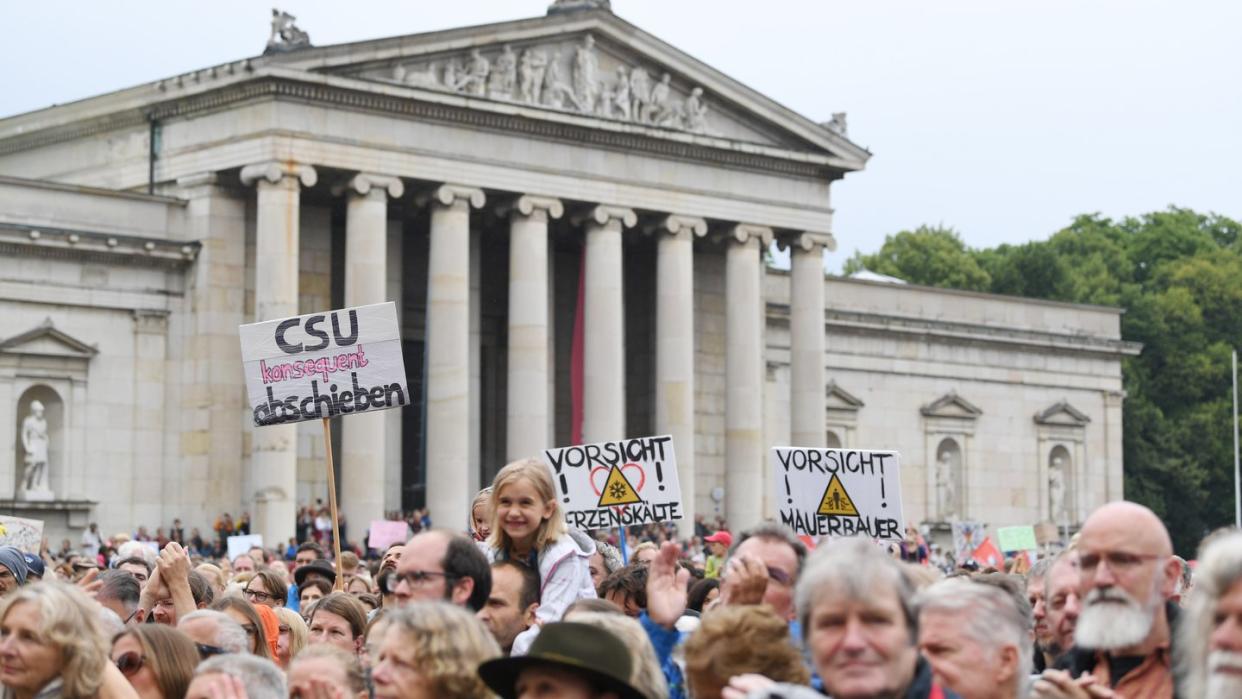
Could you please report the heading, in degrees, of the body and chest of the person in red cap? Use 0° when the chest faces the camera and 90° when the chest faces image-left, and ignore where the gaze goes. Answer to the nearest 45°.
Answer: approximately 45°

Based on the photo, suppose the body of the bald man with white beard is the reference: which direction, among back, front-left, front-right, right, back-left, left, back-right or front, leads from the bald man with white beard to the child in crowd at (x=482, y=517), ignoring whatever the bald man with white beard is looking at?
right

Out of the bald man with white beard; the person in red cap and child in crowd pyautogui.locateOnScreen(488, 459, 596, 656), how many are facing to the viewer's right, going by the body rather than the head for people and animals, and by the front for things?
0

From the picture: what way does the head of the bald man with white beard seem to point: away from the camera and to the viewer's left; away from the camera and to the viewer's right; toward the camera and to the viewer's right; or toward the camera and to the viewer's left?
toward the camera and to the viewer's left

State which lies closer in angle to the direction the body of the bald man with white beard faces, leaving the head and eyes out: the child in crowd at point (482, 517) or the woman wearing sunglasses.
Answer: the woman wearing sunglasses

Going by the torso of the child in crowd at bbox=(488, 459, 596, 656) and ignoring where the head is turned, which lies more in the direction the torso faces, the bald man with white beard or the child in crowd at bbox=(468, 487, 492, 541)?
the bald man with white beard

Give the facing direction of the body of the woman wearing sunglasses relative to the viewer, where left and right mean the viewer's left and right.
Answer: facing the viewer and to the left of the viewer

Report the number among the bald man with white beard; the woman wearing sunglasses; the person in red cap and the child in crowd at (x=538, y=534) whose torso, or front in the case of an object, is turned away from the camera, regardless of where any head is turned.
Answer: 0

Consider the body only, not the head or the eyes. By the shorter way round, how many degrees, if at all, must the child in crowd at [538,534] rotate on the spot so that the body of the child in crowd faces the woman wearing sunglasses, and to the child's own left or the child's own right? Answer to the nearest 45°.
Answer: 0° — they already face them

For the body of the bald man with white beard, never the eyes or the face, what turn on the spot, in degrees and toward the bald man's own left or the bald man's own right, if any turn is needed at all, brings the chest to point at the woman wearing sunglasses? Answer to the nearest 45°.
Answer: approximately 45° to the bald man's own right

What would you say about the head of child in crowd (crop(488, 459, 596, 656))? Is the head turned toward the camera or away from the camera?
toward the camera

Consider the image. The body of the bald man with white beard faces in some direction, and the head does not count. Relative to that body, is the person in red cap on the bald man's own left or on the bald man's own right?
on the bald man's own right

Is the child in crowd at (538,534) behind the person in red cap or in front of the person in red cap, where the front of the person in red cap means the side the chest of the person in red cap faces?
in front
